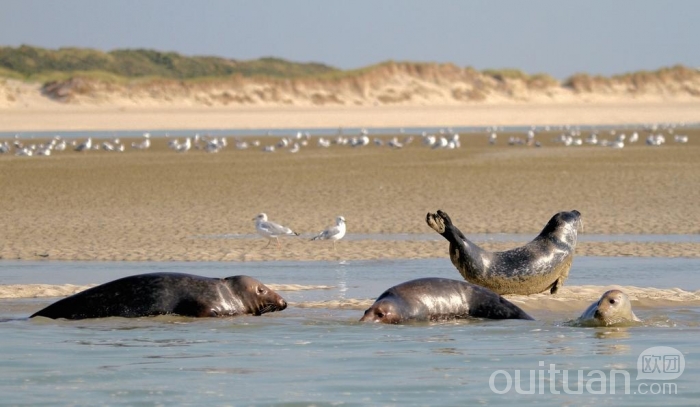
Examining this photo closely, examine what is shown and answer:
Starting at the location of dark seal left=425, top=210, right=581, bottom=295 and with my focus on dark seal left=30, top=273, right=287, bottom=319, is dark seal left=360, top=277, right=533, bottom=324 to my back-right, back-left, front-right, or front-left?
front-left

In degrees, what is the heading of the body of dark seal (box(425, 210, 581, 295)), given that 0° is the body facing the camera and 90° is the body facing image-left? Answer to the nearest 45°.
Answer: approximately 270°

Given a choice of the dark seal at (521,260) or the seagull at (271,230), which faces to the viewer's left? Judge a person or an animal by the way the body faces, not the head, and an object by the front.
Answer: the seagull

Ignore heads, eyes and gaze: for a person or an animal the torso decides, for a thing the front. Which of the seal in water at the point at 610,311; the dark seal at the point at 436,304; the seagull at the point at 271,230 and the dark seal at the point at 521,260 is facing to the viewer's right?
the dark seal at the point at 521,260

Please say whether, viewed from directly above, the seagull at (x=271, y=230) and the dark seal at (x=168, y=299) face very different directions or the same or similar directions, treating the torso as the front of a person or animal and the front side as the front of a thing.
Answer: very different directions

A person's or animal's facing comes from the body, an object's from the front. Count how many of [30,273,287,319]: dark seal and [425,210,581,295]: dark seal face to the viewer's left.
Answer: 0

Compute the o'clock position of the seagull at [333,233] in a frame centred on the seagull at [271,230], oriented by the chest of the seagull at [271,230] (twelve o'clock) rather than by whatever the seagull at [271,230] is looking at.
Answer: the seagull at [333,233] is roughly at 7 o'clock from the seagull at [271,230].

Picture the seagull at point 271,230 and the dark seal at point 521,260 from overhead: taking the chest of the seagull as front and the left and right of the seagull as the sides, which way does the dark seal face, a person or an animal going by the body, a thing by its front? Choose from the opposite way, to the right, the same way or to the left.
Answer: the opposite way

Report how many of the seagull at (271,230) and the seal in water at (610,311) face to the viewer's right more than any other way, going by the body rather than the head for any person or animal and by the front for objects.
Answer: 0

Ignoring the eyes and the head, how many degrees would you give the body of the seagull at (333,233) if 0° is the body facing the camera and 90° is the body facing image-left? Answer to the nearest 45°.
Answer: approximately 270°

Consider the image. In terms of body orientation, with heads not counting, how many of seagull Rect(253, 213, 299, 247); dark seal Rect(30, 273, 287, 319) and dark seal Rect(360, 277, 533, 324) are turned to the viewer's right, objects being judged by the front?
1

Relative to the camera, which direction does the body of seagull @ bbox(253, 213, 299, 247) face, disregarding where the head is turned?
to the viewer's left

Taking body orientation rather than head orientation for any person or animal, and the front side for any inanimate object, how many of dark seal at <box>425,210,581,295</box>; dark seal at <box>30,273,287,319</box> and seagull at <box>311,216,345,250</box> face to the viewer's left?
0
